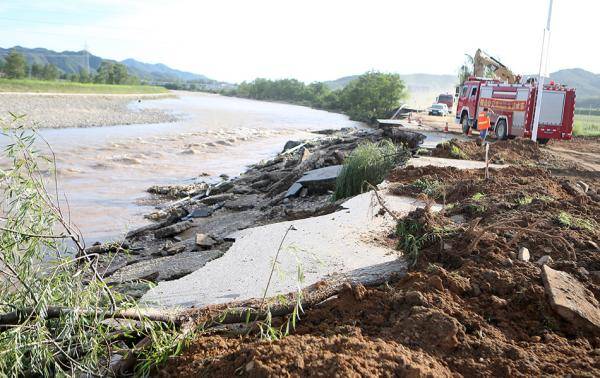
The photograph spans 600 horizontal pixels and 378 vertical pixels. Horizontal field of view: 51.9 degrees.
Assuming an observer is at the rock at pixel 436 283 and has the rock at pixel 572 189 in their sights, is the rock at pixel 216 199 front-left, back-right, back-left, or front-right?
front-left

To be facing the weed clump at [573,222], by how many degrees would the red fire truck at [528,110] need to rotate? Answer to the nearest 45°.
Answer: approximately 135° to its left

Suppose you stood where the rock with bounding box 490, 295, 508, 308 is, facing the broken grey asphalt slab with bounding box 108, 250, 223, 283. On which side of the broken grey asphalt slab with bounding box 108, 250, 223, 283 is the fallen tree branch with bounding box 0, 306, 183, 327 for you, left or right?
left

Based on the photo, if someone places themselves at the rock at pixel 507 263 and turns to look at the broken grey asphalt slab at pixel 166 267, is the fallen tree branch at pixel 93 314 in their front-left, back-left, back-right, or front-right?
front-left

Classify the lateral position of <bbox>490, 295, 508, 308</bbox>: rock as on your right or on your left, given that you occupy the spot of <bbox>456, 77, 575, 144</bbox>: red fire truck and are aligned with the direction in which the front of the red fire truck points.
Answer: on your left

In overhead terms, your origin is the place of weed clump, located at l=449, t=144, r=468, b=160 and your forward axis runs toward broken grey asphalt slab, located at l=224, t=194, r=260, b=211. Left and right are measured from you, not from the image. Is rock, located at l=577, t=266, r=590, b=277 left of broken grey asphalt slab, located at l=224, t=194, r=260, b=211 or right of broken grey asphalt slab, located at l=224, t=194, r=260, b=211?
left

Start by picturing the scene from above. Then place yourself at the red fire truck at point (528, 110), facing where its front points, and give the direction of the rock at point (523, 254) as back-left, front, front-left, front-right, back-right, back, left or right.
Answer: back-left

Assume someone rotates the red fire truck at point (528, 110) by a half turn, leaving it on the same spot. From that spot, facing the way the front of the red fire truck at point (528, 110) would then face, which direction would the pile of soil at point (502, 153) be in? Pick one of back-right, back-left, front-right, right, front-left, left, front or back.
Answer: front-right
